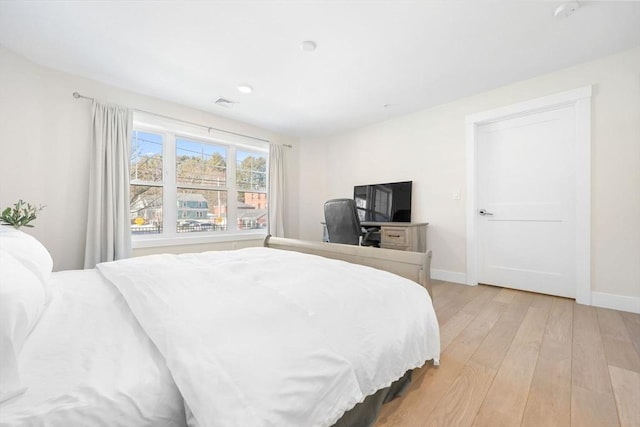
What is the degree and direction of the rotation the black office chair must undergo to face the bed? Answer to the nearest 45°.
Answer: approximately 135° to its right

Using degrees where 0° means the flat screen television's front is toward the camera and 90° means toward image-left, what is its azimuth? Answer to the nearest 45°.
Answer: approximately 45°

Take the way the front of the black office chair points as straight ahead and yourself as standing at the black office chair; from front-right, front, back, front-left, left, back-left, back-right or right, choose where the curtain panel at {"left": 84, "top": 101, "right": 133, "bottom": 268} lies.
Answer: back-left

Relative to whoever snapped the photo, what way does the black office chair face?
facing away from the viewer and to the right of the viewer

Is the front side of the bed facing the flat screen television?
yes

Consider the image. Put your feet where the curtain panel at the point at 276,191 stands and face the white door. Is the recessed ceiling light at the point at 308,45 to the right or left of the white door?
right

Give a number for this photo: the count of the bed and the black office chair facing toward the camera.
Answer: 0

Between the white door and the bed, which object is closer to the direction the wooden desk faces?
the bed

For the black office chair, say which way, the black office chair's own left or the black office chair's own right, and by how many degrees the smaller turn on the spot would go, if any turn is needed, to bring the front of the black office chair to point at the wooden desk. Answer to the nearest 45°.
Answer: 0° — it already faces it

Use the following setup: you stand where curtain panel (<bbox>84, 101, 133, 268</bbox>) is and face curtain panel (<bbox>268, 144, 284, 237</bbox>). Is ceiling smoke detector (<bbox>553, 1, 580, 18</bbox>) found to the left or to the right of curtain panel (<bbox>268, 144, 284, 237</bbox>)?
right

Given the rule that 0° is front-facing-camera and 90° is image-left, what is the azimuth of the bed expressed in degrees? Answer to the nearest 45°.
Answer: approximately 225°
